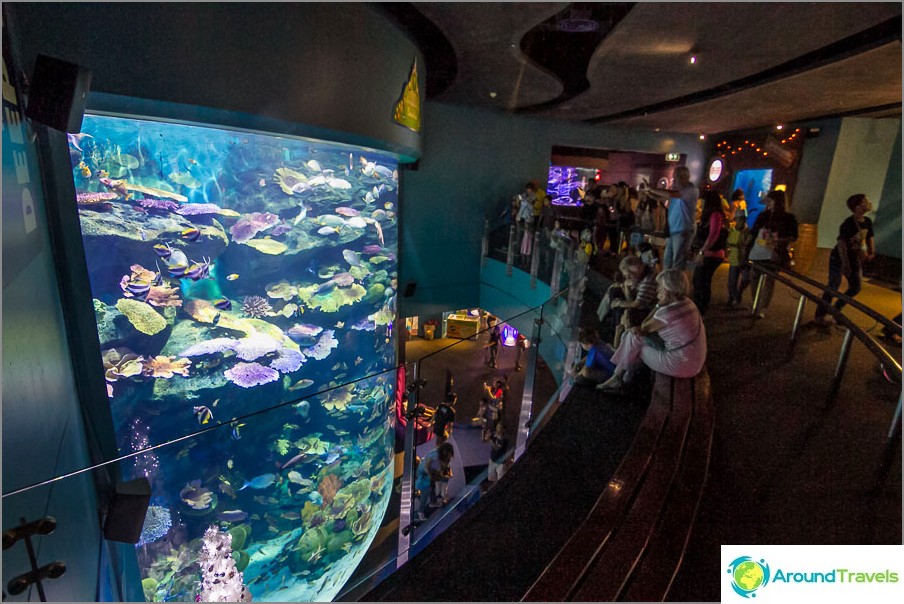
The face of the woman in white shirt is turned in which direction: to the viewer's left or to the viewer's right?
to the viewer's left

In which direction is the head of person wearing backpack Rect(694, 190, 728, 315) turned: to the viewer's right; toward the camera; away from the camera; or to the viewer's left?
away from the camera

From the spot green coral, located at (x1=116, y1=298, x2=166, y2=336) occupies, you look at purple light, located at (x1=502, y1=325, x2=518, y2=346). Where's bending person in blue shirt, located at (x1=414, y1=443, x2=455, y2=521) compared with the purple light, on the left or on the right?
right

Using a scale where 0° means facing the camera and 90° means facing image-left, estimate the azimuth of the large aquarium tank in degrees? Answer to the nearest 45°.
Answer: approximately 315°
